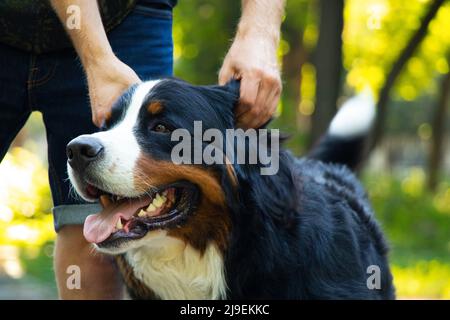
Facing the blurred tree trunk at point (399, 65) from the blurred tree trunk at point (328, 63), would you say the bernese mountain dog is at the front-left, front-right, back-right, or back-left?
back-right

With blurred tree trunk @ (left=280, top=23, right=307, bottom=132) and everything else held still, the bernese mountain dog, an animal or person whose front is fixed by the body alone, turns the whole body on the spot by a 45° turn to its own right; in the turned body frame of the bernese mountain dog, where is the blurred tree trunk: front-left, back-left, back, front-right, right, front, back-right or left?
right

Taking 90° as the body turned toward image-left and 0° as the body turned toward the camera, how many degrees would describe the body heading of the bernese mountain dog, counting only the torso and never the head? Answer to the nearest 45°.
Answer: approximately 45°

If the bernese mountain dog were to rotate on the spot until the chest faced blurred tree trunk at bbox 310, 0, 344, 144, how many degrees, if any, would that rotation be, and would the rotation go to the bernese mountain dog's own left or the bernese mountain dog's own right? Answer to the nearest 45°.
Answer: approximately 135° to the bernese mountain dog's own right

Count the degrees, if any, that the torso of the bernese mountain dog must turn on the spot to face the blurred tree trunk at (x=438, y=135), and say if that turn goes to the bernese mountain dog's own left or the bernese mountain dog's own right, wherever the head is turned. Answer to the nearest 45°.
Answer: approximately 135° to the bernese mountain dog's own right

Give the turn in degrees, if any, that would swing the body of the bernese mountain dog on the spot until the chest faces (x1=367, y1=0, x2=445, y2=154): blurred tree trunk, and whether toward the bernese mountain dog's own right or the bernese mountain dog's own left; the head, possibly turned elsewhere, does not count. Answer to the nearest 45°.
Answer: approximately 135° to the bernese mountain dog's own right
